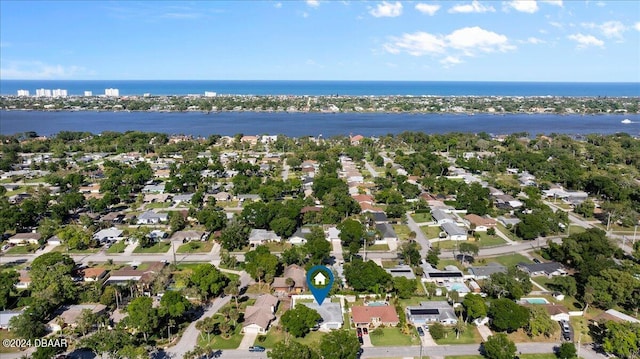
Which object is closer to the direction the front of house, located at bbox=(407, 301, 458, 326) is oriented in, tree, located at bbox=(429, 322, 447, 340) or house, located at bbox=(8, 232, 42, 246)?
the tree

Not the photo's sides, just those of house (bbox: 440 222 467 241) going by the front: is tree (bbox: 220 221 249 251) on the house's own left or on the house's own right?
on the house's own right

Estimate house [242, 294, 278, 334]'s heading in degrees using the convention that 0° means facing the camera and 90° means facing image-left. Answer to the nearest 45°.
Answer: approximately 0°

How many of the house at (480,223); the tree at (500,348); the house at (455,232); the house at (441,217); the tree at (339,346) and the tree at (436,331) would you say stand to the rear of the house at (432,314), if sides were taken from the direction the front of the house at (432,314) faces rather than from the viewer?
3

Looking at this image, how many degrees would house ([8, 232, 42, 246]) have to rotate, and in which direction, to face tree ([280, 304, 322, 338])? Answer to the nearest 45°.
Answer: approximately 45° to its left

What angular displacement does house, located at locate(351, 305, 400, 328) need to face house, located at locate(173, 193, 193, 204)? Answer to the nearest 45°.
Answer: approximately 135° to its right

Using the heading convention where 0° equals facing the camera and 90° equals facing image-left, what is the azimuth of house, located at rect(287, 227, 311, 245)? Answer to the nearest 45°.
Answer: approximately 0°

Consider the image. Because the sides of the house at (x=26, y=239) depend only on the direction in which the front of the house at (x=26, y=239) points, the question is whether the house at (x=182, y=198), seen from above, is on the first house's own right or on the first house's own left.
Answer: on the first house's own left
